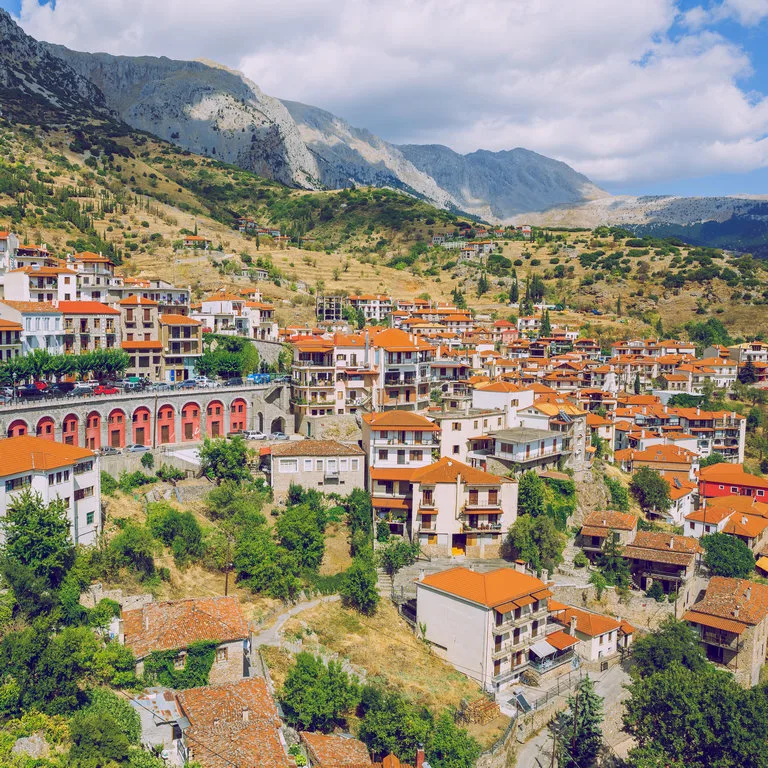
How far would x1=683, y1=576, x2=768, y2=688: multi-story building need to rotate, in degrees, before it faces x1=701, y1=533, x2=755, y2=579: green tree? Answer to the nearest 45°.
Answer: approximately 135° to its right

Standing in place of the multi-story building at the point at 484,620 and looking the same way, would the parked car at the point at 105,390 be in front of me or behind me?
behind

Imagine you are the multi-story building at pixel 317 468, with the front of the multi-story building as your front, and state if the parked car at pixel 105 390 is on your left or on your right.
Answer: on your right

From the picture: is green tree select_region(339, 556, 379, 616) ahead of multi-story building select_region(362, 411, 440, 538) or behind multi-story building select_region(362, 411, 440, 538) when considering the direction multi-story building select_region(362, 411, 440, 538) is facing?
ahead

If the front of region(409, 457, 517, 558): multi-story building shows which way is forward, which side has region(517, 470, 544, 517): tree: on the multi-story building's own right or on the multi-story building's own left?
on the multi-story building's own left

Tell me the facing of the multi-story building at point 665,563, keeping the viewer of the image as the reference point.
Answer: facing the viewer

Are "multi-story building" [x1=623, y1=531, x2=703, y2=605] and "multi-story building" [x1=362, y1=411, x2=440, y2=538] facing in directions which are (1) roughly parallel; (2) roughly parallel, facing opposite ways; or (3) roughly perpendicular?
roughly parallel

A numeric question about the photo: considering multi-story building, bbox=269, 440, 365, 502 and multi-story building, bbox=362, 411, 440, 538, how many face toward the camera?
2

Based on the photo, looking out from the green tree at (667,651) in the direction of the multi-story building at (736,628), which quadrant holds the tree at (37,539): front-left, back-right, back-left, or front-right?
back-left

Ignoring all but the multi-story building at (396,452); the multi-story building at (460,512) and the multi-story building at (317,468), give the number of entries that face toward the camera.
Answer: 3

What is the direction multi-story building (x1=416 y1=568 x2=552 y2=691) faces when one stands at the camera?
facing the viewer and to the right of the viewer

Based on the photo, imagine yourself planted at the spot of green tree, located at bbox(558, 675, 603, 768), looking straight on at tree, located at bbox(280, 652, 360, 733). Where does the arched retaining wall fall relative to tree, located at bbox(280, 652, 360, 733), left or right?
right

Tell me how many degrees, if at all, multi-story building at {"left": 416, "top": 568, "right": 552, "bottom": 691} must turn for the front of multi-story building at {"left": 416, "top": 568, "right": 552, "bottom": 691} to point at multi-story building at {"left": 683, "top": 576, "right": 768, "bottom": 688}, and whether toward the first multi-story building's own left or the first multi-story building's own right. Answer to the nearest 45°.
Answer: approximately 90° to the first multi-story building's own left

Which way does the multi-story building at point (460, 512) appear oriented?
toward the camera

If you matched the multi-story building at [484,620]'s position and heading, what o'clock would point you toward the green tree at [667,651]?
The green tree is roughly at 10 o'clock from the multi-story building.

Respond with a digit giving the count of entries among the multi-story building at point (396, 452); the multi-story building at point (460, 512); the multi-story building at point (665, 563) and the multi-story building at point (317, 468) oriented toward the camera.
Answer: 4

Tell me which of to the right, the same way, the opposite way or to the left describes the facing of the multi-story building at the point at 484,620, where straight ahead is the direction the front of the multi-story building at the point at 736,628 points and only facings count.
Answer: to the left

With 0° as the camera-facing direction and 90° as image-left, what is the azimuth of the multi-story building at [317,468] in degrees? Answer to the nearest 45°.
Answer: approximately 0°
